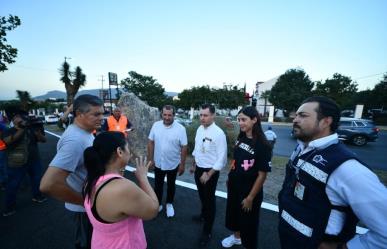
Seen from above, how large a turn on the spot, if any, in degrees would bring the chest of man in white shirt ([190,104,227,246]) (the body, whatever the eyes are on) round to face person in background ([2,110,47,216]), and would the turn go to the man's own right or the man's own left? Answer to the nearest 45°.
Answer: approximately 45° to the man's own right

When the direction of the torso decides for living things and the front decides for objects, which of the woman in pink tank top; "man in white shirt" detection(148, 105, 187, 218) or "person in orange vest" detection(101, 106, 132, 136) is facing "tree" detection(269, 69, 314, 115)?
the woman in pink tank top

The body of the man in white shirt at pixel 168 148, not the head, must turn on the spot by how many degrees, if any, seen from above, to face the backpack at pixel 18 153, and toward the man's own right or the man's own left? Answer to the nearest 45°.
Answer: approximately 90° to the man's own right

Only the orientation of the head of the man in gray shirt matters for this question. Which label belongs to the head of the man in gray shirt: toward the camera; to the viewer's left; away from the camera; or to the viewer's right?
to the viewer's right

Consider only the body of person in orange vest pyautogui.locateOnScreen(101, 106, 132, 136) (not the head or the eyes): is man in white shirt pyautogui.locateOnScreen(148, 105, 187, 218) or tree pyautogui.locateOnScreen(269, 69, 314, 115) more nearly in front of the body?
the man in white shirt

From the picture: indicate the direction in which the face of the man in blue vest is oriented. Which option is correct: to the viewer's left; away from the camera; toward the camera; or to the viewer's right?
to the viewer's left

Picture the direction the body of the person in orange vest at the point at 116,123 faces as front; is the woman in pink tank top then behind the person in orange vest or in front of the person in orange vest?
in front

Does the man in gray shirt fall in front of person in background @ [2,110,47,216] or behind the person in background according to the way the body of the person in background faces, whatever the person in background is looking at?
in front

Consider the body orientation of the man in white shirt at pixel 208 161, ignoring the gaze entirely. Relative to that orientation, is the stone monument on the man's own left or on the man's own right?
on the man's own right

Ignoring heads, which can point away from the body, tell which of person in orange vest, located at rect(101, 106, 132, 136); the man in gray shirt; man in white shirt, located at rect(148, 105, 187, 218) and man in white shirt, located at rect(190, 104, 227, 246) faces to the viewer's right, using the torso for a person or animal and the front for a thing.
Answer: the man in gray shirt

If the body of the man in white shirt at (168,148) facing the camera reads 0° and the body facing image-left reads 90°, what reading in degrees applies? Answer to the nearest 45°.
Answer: approximately 0°

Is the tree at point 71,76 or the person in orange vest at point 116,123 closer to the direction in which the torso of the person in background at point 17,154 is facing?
the person in orange vest
